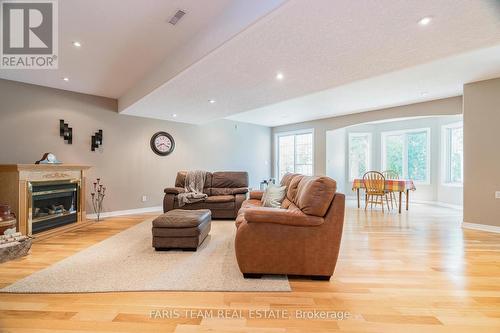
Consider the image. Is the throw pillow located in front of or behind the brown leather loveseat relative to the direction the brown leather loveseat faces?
in front

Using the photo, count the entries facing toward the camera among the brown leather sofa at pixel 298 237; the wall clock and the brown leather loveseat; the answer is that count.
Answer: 2

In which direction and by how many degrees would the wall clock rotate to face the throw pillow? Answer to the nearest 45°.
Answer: approximately 45° to its left

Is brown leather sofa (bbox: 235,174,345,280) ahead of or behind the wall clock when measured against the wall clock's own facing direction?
ahead

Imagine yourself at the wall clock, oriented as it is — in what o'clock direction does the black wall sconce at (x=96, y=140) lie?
The black wall sconce is roughly at 2 o'clock from the wall clock.

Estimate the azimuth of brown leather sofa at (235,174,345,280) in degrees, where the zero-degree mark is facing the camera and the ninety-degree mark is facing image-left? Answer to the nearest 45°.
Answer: approximately 90°

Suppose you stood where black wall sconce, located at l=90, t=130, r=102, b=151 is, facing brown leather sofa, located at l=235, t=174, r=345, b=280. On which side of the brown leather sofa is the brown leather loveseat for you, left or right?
left

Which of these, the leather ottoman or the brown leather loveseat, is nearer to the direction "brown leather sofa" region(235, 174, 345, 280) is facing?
the leather ottoman

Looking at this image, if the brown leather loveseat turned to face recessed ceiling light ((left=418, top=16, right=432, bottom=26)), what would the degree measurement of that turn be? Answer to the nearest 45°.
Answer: approximately 45° to its left

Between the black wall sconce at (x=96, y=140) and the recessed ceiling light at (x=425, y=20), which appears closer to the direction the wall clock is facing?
the recessed ceiling light

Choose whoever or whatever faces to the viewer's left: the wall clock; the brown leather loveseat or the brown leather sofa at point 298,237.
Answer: the brown leather sofa

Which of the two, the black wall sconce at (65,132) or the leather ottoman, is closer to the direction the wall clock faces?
the leather ottoman

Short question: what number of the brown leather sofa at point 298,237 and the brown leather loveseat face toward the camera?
1

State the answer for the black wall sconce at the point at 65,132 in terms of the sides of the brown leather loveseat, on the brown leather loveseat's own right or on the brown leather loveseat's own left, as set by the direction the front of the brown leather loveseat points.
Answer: on the brown leather loveseat's own right
